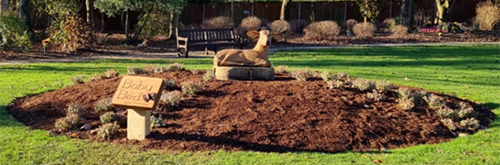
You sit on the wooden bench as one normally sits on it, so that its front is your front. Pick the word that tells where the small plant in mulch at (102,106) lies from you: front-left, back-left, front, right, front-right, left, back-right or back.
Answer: front-right

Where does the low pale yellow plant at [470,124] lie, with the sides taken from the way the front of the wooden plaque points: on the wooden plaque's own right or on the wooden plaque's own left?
on the wooden plaque's own left

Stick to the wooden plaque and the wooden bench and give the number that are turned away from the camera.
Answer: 0

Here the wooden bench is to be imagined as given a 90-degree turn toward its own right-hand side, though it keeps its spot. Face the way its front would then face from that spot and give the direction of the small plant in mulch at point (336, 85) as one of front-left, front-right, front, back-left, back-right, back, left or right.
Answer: front-left

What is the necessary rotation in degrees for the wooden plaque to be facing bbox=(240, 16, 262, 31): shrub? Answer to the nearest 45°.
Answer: approximately 180°

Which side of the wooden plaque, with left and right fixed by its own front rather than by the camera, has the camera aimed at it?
front

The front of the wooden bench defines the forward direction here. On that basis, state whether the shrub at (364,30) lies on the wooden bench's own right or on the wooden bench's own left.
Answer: on the wooden bench's own left

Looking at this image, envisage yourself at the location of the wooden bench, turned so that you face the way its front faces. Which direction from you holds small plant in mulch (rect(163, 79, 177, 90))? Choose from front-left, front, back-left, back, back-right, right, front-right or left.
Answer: front-right

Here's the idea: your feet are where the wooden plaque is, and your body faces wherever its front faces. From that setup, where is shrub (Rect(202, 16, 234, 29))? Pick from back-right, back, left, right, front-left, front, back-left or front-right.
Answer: back

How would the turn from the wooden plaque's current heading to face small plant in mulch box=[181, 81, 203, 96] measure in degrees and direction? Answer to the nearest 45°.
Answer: approximately 135° to its left

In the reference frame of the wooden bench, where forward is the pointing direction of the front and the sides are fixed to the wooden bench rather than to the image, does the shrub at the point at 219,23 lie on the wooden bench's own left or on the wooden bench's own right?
on the wooden bench's own left

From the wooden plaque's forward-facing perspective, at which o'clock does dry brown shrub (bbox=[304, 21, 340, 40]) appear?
The dry brown shrub is roughly at 7 o'clock from the wooden plaque.

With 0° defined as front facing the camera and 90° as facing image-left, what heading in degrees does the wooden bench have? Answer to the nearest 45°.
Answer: approximately 315°

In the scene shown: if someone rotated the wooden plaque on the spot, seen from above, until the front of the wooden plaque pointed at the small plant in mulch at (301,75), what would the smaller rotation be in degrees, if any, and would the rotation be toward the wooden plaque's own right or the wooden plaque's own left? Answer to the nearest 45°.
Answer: approximately 135° to the wooden plaque's own left
